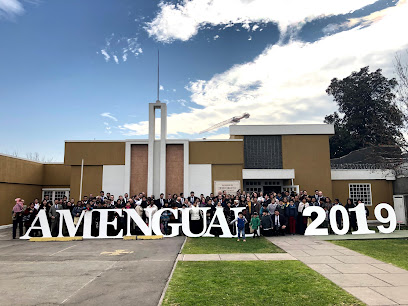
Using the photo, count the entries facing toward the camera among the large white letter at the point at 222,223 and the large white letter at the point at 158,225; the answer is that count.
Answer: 2

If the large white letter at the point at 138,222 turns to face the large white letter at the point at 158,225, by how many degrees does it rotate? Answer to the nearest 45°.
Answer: approximately 90° to its left

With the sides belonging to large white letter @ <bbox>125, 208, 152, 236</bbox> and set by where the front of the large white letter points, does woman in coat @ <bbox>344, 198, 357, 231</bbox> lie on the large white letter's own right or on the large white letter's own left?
on the large white letter's own left

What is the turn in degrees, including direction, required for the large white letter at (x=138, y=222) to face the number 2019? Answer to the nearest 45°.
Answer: approximately 90° to its left

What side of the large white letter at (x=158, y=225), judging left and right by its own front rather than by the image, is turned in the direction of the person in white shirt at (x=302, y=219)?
left

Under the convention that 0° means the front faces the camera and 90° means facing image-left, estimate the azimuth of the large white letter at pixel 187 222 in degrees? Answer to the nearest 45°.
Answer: approximately 0°

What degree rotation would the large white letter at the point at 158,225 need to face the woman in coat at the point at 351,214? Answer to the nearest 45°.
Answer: approximately 90° to its left

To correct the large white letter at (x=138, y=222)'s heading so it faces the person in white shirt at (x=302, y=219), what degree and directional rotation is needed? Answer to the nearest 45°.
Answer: approximately 90° to its left

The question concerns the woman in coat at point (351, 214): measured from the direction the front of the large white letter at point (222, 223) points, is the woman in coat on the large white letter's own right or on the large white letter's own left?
on the large white letter's own left
